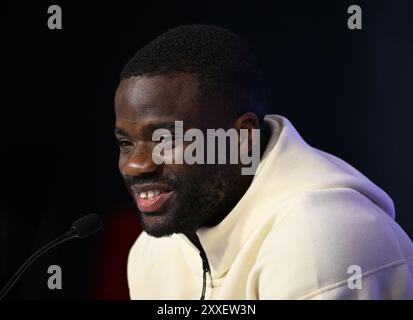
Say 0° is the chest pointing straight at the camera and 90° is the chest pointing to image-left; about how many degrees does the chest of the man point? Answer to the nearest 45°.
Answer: approximately 45°

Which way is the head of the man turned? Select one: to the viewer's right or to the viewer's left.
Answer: to the viewer's left
